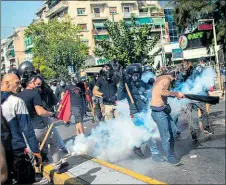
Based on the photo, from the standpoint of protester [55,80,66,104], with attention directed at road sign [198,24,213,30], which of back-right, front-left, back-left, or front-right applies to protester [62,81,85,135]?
back-right

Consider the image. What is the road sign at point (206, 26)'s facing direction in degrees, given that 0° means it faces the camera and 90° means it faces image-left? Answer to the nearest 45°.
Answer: approximately 0°

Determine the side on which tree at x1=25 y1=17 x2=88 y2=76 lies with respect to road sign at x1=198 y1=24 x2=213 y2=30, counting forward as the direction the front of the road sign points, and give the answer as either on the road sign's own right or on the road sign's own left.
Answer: on the road sign's own right
